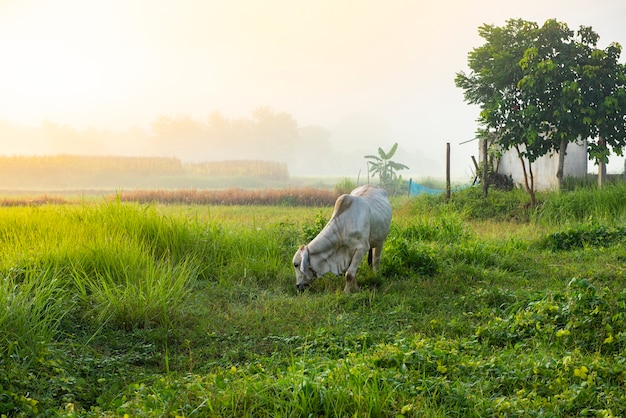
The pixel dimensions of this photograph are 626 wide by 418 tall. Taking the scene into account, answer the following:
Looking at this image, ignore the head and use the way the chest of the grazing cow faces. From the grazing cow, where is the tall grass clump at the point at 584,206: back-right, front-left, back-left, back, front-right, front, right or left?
back

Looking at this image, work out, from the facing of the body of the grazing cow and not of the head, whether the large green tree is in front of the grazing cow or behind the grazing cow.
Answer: behind

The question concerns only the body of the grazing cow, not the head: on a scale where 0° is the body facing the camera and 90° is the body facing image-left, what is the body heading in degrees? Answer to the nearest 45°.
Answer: approximately 45°

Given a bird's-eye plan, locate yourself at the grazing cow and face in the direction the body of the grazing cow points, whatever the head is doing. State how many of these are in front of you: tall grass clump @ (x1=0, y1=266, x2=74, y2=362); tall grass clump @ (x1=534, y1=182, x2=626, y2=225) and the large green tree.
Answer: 1

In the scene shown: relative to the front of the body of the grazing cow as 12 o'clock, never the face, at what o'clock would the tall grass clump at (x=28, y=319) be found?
The tall grass clump is roughly at 12 o'clock from the grazing cow.
